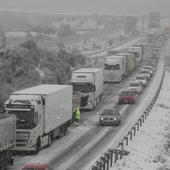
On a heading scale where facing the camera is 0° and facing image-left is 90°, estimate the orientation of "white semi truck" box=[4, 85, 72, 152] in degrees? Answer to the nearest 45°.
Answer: approximately 45°

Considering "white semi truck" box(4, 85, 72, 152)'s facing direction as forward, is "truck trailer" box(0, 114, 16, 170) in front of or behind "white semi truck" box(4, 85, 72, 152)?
in front

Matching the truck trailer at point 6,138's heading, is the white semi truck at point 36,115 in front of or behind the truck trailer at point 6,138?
behind

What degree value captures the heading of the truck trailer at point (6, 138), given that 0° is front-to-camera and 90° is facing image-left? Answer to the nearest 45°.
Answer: approximately 45°

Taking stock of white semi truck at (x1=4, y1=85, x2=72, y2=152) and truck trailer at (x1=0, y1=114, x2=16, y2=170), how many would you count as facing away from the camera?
0
